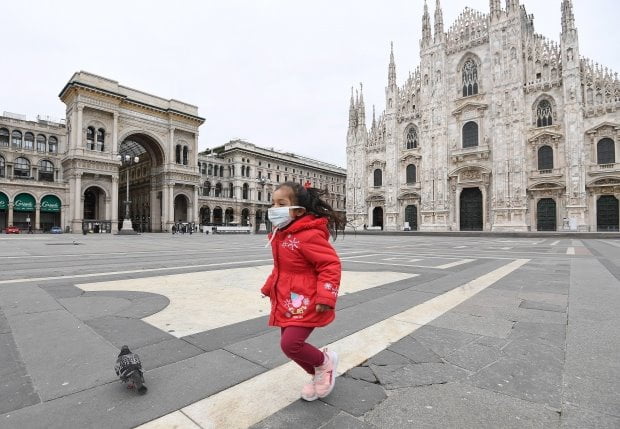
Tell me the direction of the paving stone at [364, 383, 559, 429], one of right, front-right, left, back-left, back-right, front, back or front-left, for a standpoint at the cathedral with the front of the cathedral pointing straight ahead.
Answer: front-left

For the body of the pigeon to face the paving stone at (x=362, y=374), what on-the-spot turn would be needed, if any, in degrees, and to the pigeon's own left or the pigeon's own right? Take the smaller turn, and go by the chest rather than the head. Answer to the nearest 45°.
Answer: approximately 135° to the pigeon's own right

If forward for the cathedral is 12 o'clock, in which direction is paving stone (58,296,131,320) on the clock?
The paving stone is roughly at 11 o'clock from the cathedral.

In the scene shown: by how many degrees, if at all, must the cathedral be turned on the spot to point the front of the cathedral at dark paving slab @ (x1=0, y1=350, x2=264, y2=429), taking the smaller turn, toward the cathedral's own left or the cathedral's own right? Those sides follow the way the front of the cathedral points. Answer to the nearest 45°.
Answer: approximately 45° to the cathedral's own left

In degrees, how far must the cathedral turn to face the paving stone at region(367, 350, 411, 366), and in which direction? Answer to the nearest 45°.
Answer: approximately 45° to its left

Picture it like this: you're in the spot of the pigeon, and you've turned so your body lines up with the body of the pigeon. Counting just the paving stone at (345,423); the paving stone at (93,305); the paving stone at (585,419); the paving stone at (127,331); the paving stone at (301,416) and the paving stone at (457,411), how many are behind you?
4

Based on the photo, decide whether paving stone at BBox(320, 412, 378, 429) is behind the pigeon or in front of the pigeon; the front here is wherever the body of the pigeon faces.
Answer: behind

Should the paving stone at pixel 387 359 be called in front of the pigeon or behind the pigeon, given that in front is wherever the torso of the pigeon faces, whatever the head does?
behind

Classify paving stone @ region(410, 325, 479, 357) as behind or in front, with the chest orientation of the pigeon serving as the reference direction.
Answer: behind

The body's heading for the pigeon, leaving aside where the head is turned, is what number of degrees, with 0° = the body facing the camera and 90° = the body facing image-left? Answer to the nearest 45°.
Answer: approximately 135°

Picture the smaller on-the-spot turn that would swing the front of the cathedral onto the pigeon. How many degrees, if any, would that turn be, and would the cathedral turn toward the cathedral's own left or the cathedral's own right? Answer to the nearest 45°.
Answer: approximately 45° to the cathedral's own left

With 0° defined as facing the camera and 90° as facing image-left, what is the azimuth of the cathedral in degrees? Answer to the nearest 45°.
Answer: approximately 45°

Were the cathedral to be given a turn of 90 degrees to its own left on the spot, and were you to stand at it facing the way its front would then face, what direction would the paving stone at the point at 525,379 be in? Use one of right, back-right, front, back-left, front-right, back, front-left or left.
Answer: front-right

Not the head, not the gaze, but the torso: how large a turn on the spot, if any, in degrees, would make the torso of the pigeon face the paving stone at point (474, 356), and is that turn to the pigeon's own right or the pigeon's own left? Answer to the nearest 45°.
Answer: approximately 135° to the pigeon's own right
